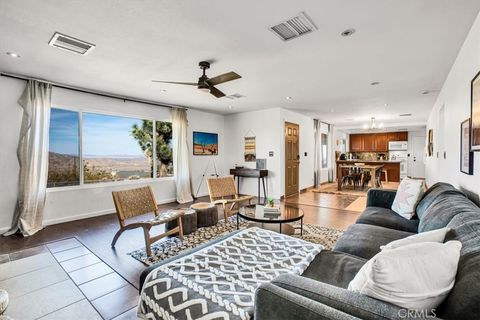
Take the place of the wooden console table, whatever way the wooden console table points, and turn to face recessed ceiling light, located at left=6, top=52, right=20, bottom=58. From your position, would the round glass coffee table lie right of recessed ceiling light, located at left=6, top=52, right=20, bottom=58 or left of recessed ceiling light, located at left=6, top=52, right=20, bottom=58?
left

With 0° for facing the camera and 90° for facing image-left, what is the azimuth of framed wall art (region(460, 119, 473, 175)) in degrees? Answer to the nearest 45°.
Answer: approximately 90°

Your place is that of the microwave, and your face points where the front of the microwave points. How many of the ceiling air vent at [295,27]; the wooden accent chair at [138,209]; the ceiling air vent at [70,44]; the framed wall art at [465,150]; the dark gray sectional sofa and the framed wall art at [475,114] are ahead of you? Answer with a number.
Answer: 6

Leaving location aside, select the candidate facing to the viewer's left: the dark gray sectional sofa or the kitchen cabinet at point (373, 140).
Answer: the dark gray sectional sofa

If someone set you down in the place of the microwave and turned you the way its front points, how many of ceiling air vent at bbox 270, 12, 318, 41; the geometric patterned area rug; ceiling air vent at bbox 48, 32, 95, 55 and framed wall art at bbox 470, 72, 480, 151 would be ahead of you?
4

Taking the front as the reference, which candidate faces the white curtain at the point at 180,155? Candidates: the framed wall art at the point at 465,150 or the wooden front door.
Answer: the framed wall art

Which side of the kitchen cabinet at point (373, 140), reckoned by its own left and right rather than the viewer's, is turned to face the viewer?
front

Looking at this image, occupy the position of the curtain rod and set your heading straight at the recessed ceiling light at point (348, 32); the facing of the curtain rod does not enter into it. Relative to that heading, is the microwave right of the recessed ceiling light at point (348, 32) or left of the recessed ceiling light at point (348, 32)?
left

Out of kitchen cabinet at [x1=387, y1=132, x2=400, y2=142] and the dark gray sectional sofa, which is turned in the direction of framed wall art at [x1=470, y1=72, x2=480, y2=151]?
the kitchen cabinet

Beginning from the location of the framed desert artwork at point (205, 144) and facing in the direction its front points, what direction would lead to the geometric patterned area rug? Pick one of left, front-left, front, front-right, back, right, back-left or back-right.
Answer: front-right

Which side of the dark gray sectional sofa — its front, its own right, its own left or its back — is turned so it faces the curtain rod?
front

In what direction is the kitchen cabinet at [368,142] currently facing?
toward the camera

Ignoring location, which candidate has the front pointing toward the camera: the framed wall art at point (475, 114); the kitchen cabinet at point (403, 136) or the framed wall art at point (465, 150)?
the kitchen cabinet

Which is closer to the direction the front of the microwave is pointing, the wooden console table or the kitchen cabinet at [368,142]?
the wooden console table

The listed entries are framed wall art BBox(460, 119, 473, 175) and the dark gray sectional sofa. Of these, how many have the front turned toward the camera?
0

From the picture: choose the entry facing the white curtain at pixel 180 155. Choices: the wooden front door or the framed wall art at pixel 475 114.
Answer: the framed wall art
